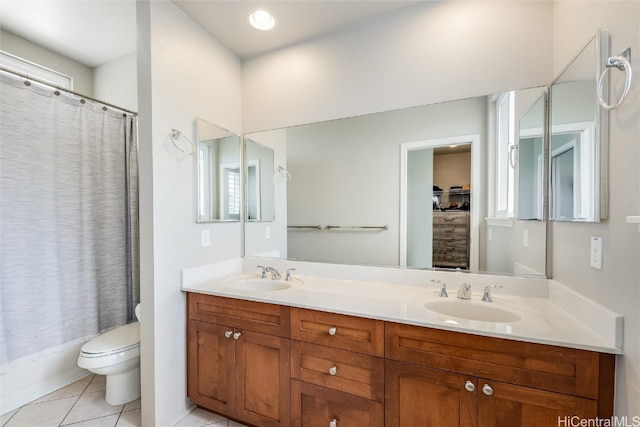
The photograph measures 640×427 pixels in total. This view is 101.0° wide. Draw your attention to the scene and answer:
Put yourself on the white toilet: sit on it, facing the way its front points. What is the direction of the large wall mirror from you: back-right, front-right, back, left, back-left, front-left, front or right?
left

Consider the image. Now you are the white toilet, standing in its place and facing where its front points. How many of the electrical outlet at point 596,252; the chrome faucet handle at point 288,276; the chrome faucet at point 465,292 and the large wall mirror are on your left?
4

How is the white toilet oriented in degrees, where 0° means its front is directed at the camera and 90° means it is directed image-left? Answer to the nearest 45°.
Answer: approximately 45°

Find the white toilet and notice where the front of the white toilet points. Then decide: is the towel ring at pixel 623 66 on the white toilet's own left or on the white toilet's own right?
on the white toilet's own left

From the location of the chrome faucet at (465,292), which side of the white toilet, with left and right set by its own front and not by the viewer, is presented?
left

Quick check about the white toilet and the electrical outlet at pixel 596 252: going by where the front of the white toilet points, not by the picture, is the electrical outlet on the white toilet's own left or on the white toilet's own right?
on the white toilet's own left

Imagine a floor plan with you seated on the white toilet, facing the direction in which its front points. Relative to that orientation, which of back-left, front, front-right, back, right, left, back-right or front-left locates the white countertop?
left
